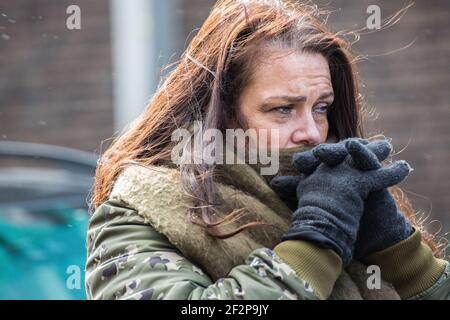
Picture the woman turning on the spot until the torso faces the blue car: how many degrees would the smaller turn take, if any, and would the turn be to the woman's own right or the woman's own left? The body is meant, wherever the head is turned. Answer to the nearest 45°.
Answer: approximately 180°

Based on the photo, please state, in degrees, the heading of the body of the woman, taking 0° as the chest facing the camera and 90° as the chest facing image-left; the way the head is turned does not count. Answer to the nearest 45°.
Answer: approximately 315°

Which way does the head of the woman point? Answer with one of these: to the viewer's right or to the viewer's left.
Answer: to the viewer's right
